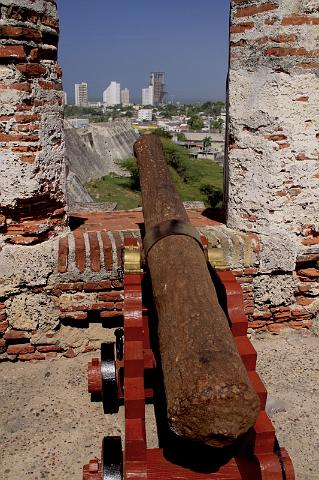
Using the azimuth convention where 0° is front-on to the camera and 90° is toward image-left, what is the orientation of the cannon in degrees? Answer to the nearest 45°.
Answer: approximately 180°

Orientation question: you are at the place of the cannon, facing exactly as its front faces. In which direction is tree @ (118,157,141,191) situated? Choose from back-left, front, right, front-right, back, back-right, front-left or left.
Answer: front

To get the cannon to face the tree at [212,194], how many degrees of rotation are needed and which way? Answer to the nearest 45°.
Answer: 0° — it already faces it
